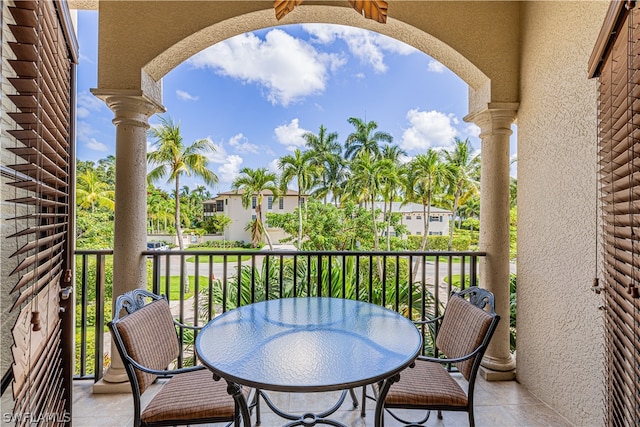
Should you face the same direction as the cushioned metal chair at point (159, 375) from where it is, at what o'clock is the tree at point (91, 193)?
The tree is roughly at 7 o'clock from the cushioned metal chair.

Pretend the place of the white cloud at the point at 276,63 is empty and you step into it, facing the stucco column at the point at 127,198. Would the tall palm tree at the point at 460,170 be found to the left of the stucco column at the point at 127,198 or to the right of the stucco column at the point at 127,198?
left

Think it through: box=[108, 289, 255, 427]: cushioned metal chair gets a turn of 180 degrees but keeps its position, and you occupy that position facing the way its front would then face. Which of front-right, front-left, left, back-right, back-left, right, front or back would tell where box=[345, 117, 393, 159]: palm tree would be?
right

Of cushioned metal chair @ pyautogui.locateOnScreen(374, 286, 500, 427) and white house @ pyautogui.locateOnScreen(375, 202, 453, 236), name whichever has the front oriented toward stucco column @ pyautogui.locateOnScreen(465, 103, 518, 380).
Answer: the white house

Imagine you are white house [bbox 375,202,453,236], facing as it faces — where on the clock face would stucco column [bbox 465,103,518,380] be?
The stucco column is roughly at 12 o'clock from the white house.

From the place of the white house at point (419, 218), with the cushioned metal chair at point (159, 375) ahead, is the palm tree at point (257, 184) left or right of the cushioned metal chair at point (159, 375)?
right

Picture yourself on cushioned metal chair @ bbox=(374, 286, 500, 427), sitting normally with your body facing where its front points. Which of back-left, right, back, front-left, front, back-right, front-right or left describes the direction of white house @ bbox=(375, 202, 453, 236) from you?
back-right

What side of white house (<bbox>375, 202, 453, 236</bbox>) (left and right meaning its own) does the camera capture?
front

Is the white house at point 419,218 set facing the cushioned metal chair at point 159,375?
yes

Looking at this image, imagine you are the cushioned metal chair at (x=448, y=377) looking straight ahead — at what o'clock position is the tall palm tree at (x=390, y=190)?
The tall palm tree is roughly at 4 o'clock from the cushioned metal chair.

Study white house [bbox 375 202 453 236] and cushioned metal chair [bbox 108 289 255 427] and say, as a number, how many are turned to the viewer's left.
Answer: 0

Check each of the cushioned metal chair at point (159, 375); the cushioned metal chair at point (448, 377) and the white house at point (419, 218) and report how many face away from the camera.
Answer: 0

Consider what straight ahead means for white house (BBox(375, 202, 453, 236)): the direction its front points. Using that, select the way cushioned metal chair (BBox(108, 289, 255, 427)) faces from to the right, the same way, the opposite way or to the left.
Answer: to the left

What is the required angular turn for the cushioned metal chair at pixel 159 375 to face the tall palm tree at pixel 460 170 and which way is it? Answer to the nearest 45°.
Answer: approximately 90° to its left

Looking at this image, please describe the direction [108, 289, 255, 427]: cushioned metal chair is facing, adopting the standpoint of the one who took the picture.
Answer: facing the viewer and to the right of the viewer

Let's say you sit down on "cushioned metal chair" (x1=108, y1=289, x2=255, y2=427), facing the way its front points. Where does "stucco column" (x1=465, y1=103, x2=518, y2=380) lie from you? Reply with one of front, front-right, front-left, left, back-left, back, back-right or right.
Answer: front-left

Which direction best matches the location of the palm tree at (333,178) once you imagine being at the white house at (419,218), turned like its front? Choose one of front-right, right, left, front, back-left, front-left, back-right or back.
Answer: right

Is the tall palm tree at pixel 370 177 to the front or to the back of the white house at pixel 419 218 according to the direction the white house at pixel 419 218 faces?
to the front

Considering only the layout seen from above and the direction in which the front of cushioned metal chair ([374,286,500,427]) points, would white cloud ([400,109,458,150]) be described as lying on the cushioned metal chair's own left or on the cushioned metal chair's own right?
on the cushioned metal chair's own right

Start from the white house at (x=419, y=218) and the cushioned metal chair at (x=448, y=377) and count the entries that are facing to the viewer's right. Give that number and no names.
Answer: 0

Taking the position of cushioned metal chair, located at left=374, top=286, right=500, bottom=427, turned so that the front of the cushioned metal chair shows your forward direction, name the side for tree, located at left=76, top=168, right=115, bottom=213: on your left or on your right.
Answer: on your right

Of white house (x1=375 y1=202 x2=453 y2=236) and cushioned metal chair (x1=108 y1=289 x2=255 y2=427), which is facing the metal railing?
the white house
